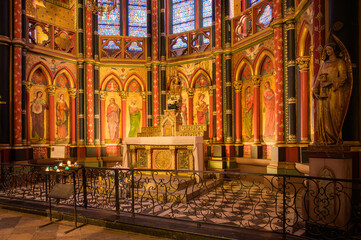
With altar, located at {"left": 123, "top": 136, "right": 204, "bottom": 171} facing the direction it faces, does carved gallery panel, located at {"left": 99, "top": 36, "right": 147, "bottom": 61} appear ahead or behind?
behind

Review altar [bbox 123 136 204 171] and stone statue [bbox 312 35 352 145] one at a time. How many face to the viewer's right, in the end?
0

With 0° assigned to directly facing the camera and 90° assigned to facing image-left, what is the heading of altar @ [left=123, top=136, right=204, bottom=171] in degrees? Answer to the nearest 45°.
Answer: approximately 0°

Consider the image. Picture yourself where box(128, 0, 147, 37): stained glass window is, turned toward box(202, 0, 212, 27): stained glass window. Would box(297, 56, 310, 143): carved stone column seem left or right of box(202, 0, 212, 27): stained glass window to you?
right

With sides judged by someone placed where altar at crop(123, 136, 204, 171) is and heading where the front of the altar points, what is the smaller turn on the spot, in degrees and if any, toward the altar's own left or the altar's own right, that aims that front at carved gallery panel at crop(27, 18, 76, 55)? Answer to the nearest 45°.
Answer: approximately 135° to the altar's own right

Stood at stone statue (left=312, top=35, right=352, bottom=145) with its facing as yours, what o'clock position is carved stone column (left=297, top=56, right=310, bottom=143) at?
The carved stone column is roughly at 4 o'clock from the stone statue.

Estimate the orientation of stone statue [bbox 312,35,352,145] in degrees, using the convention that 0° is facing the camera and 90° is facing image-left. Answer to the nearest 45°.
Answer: approximately 45°
